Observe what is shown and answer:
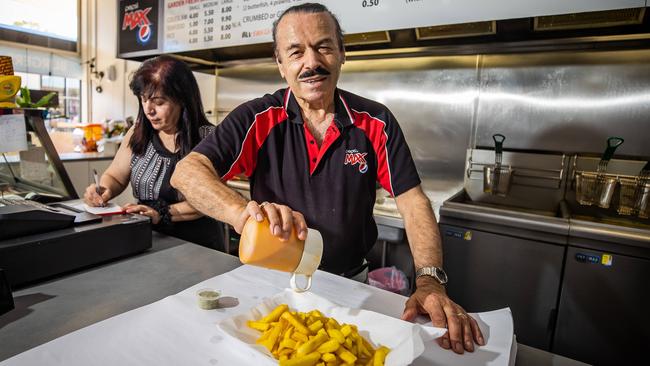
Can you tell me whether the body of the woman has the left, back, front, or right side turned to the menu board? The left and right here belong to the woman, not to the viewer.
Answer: back

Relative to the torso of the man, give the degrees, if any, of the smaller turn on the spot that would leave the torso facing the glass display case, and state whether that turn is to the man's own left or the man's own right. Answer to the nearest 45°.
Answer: approximately 90° to the man's own right

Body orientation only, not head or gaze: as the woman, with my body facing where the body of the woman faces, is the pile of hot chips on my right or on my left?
on my left

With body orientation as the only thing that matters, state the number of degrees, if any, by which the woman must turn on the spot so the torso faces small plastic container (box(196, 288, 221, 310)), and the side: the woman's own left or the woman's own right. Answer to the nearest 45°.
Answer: approximately 45° to the woman's own left

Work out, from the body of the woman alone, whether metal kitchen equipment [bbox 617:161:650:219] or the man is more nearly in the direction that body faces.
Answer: the man

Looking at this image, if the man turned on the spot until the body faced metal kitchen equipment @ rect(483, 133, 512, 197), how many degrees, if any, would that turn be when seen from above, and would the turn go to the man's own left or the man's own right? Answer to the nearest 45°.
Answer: approximately 135° to the man's own left

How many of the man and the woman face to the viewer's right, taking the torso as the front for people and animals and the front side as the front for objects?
0

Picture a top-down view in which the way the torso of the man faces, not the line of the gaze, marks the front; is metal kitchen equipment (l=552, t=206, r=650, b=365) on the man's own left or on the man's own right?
on the man's own left

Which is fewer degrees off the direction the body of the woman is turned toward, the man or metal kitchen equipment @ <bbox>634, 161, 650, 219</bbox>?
the man

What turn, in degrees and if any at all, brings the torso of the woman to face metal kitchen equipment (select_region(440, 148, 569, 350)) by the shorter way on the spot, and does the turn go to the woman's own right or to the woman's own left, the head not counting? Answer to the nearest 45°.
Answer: approximately 135° to the woman's own left

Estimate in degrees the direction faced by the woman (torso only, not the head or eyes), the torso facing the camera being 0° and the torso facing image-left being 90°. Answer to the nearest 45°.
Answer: approximately 45°

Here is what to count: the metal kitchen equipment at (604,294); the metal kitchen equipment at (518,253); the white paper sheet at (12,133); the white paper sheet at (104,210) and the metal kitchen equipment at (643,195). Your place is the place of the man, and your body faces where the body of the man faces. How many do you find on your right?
2

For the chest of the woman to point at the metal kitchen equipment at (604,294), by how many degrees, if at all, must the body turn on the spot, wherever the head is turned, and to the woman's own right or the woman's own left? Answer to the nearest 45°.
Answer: approximately 135° to the woman's own left

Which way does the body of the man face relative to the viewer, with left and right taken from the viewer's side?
facing the viewer

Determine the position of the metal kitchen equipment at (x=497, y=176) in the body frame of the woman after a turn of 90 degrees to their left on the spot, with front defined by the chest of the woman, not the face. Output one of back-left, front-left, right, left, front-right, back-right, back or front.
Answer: front-left

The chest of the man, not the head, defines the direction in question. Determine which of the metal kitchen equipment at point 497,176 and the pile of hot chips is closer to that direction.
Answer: the pile of hot chips
